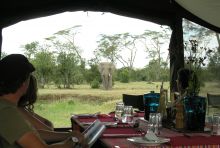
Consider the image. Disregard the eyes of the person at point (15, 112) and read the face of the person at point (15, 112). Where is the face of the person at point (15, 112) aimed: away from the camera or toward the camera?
away from the camera

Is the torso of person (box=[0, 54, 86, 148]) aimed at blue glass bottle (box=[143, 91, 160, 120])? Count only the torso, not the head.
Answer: yes

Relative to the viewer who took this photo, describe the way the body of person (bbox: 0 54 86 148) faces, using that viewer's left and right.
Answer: facing away from the viewer and to the right of the viewer

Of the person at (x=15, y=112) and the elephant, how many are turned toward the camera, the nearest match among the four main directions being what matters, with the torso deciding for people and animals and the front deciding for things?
1

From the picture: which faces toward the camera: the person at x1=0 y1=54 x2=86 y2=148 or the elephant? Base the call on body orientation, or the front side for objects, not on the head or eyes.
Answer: the elephant

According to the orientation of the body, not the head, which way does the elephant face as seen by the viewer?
toward the camera

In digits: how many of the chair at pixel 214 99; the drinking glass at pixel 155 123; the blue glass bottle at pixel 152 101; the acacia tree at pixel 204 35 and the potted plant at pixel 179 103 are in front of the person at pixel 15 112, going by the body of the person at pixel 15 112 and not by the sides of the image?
5

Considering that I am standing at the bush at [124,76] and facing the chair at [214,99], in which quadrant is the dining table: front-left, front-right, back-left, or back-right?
front-right

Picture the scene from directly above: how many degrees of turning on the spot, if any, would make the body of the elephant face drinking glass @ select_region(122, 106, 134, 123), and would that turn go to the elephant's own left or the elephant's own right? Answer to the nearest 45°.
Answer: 0° — it already faces it

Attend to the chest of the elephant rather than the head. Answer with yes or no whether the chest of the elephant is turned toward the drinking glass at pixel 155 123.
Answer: yes

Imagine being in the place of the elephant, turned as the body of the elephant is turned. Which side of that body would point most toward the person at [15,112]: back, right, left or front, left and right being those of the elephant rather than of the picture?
front

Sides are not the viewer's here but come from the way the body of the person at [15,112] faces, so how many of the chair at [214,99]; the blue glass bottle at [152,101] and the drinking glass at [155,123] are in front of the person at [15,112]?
3

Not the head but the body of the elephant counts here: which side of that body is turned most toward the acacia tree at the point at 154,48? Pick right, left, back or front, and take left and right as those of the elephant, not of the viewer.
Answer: back

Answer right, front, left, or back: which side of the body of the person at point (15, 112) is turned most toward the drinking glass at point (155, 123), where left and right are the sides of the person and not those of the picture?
front

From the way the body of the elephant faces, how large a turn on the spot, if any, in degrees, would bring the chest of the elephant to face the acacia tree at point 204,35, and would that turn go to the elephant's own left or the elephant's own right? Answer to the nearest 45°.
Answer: approximately 45° to the elephant's own left

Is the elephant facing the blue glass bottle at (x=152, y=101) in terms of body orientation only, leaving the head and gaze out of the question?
yes

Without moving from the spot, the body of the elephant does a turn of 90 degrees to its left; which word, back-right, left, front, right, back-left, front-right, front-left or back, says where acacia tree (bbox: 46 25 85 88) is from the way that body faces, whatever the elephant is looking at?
back
